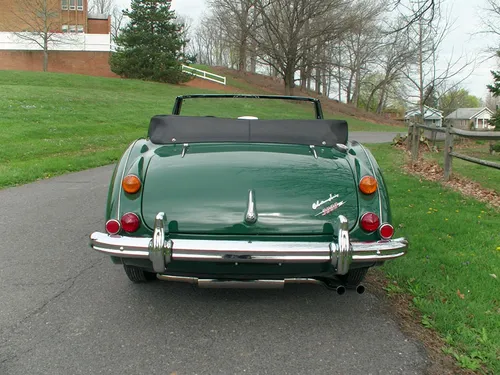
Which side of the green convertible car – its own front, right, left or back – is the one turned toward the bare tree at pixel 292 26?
front

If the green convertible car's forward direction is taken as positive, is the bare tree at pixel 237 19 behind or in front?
in front

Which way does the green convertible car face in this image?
away from the camera

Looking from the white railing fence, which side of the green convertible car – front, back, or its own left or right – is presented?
front

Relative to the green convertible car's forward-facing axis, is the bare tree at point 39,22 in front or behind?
in front
